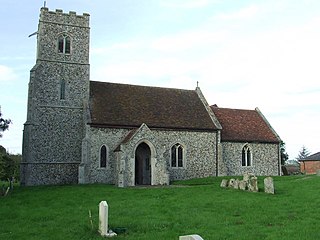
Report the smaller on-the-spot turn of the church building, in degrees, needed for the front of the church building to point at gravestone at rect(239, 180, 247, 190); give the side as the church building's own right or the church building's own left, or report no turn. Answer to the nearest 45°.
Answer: approximately 45° to the church building's own left

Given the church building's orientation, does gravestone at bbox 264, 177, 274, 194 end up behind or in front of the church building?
in front

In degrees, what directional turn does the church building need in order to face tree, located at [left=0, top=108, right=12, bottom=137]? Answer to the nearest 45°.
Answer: approximately 45° to its right

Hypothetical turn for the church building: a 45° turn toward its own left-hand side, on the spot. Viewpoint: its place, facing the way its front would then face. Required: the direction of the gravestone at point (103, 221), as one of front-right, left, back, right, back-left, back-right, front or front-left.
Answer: front-right

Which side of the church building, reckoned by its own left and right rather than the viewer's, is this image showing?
front

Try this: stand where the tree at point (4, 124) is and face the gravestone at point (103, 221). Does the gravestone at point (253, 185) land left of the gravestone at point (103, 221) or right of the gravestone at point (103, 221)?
left
